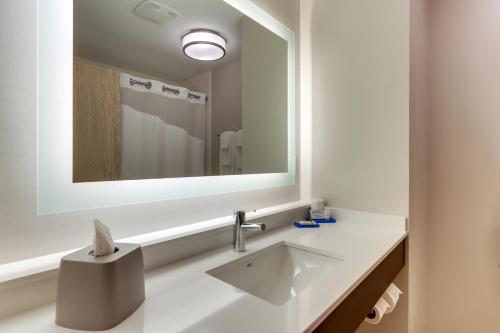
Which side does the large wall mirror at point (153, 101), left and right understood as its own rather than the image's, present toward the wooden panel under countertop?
front

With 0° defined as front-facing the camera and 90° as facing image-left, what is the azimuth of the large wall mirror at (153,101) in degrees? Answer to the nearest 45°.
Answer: approximately 315°

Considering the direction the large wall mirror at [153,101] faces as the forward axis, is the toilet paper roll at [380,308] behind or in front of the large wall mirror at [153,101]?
in front
